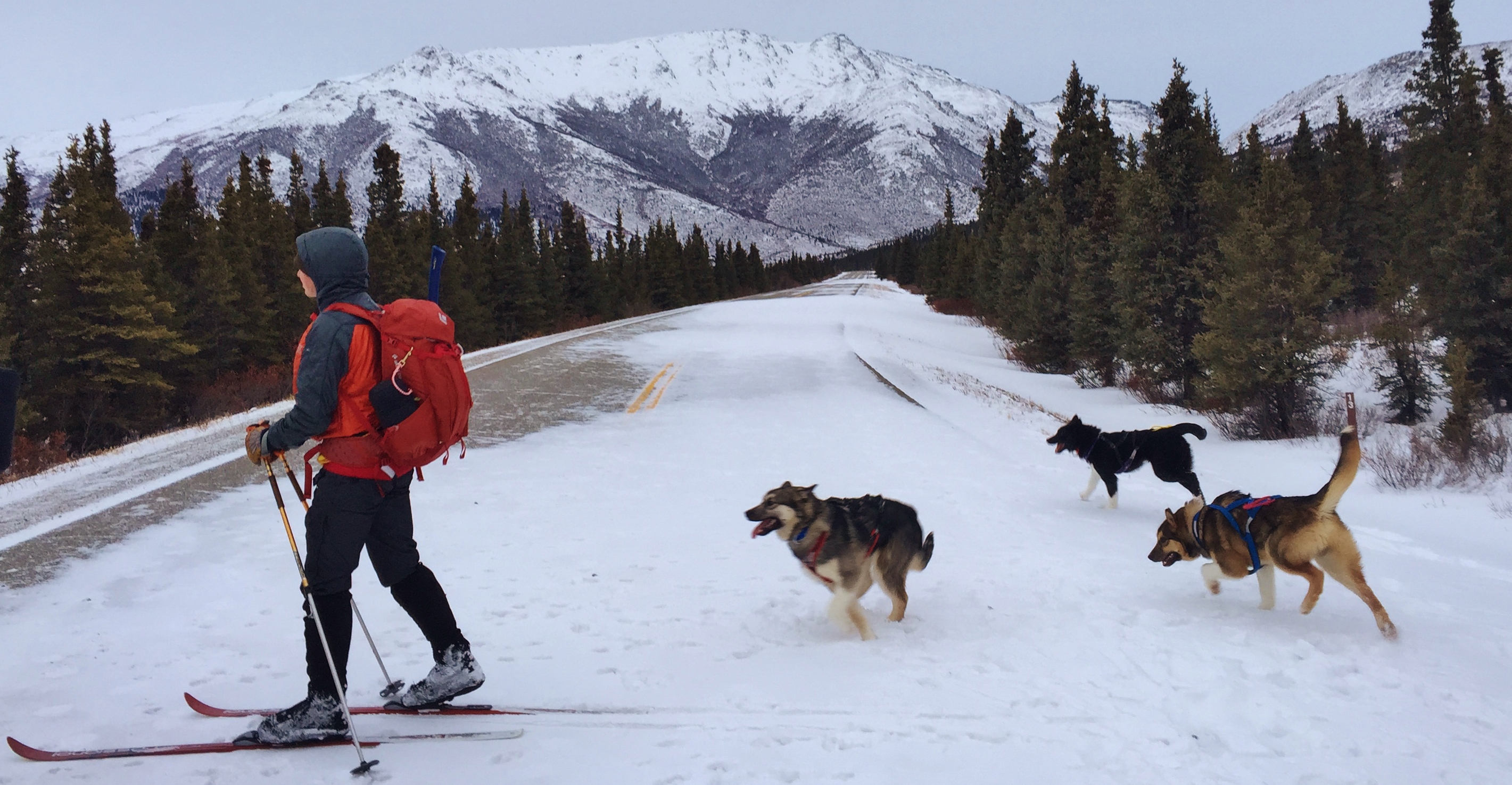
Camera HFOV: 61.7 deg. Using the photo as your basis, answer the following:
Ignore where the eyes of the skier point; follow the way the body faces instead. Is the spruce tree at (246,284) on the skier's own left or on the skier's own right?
on the skier's own right

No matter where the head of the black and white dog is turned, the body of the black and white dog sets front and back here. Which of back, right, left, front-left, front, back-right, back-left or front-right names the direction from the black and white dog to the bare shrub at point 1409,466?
back-right

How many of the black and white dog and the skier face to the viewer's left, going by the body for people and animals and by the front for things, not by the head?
2

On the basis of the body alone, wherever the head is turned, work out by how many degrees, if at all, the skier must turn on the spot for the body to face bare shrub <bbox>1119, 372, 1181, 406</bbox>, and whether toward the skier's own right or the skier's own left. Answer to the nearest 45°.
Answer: approximately 135° to the skier's own right

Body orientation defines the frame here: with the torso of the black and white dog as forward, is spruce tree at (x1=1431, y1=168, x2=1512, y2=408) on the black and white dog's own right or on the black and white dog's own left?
on the black and white dog's own right

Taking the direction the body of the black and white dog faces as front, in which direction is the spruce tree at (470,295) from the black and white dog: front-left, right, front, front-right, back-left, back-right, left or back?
front-right

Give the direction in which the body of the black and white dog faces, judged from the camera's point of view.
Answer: to the viewer's left

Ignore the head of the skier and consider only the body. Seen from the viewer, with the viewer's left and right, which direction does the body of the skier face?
facing to the left of the viewer
